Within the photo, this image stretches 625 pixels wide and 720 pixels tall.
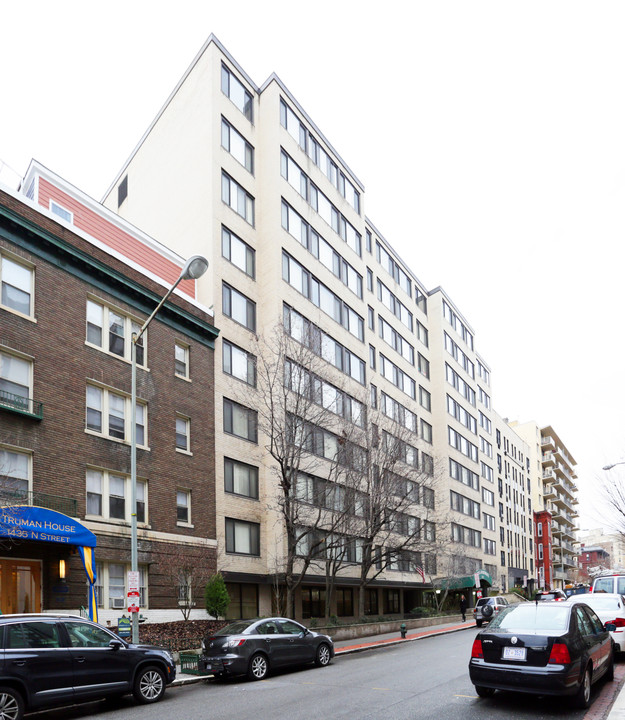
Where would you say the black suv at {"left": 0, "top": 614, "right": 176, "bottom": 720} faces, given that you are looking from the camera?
facing away from the viewer and to the right of the viewer

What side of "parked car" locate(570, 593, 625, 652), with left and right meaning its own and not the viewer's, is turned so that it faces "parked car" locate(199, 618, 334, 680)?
left

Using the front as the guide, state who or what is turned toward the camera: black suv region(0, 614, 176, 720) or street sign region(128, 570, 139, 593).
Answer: the street sign

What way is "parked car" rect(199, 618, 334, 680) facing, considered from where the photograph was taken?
facing away from the viewer and to the right of the viewer

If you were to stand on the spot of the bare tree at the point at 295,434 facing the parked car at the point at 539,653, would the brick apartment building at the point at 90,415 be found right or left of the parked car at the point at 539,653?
right

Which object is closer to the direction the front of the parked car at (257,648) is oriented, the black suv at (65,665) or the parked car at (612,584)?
the parked car

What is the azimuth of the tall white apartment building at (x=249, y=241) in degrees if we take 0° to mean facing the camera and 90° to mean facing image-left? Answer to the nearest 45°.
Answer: approximately 315°

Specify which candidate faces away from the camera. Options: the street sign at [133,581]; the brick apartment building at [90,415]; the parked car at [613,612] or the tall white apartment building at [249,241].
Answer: the parked car

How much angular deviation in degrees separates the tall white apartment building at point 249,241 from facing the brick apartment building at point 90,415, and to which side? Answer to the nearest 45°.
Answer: approximately 45° to its right

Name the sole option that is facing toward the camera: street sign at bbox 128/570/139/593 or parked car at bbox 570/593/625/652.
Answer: the street sign

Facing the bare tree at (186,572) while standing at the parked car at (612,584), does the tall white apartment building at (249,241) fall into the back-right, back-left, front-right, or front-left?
front-right

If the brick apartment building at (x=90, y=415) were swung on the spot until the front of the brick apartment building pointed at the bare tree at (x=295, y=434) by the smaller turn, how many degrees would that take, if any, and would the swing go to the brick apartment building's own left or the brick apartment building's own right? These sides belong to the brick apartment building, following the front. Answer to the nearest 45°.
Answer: approximately 90° to the brick apartment building's own left

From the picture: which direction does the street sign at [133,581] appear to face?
toward the camera

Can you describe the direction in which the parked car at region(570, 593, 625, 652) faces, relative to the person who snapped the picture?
facing away from the viewer

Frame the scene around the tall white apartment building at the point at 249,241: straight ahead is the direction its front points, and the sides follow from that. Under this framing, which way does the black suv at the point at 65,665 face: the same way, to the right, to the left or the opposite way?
to the left
